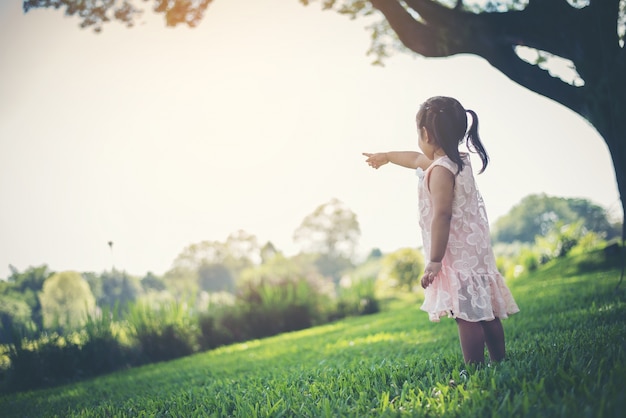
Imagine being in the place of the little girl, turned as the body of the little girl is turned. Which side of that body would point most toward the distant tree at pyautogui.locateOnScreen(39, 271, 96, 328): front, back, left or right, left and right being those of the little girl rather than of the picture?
front

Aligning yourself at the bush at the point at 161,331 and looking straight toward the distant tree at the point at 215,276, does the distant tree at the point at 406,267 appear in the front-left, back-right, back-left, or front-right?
front-right

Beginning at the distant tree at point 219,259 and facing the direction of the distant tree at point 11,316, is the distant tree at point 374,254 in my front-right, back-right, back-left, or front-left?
back-left

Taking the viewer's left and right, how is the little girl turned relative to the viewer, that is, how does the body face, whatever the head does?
facing away from the viewer and to the left of the viewer

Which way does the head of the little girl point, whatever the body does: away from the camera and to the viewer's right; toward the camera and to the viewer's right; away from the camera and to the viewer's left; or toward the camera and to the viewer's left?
away from the camera and to the viewer's left

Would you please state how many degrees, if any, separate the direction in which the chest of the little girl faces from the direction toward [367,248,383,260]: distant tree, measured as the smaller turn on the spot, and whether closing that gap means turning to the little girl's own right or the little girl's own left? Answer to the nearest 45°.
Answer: approximately 45° to the little girl's own right

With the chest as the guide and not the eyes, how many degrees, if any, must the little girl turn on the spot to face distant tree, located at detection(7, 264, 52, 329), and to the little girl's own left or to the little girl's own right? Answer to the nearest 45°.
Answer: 0° — they already face it

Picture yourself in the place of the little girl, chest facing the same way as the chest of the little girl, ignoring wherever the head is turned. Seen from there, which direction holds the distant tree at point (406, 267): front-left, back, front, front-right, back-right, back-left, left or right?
front-right
